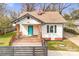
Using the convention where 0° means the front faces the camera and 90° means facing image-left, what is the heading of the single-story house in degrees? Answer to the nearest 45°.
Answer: approximately 0°
